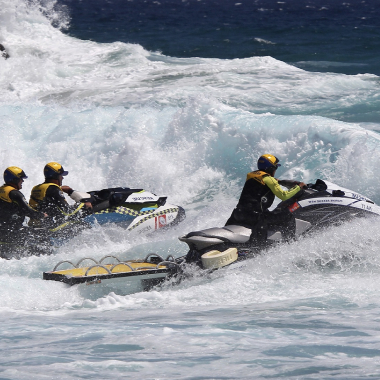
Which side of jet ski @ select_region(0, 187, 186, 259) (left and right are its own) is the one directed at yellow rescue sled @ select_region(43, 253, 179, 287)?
right

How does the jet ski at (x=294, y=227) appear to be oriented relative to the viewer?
to the viewer's right

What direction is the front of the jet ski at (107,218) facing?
to the viewer's right

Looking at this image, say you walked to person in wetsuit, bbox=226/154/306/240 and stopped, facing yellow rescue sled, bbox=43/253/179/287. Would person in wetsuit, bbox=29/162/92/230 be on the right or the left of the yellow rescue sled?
right

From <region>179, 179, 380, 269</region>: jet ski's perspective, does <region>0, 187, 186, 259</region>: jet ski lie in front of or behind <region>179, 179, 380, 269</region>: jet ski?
behind

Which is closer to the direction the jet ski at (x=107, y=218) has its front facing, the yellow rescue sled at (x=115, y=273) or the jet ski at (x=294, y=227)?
the jet ski

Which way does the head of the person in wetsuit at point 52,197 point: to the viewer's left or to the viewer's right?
to the viewer's right

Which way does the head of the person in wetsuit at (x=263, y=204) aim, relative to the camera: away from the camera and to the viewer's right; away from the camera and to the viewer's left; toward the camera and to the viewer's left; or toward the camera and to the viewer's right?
away from the camera and to the viewer's right

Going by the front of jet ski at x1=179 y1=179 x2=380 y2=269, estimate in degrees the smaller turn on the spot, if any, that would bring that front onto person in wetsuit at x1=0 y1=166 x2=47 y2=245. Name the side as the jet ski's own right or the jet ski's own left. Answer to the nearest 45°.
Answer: approximately 180°

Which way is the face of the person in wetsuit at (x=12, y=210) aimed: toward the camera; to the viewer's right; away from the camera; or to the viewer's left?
to the viewer's right

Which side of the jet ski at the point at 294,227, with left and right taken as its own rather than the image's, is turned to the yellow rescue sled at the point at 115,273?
back

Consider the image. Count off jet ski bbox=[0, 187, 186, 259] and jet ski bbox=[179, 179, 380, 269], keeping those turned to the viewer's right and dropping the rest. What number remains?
2

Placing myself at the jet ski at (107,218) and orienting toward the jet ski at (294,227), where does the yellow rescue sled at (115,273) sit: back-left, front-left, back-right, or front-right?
front-right

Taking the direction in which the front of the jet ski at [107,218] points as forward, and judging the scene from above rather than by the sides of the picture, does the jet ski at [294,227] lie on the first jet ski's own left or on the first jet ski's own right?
on the first jet ski's own right
